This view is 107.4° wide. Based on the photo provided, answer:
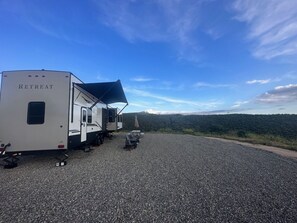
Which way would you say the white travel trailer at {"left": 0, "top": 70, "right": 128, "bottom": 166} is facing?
away from the camera
